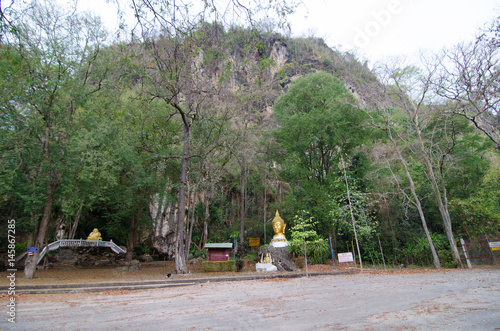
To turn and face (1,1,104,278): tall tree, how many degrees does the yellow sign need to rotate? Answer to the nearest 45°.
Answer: approximately 45° to its right

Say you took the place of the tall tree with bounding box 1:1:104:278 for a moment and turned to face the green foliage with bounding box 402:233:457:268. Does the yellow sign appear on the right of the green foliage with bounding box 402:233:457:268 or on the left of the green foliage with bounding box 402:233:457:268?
left

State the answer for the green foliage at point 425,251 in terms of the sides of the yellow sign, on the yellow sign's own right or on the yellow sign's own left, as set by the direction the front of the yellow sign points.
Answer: on the yellow sign's own left

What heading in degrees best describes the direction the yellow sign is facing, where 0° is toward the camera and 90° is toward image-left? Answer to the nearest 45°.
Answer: approximately 0°
